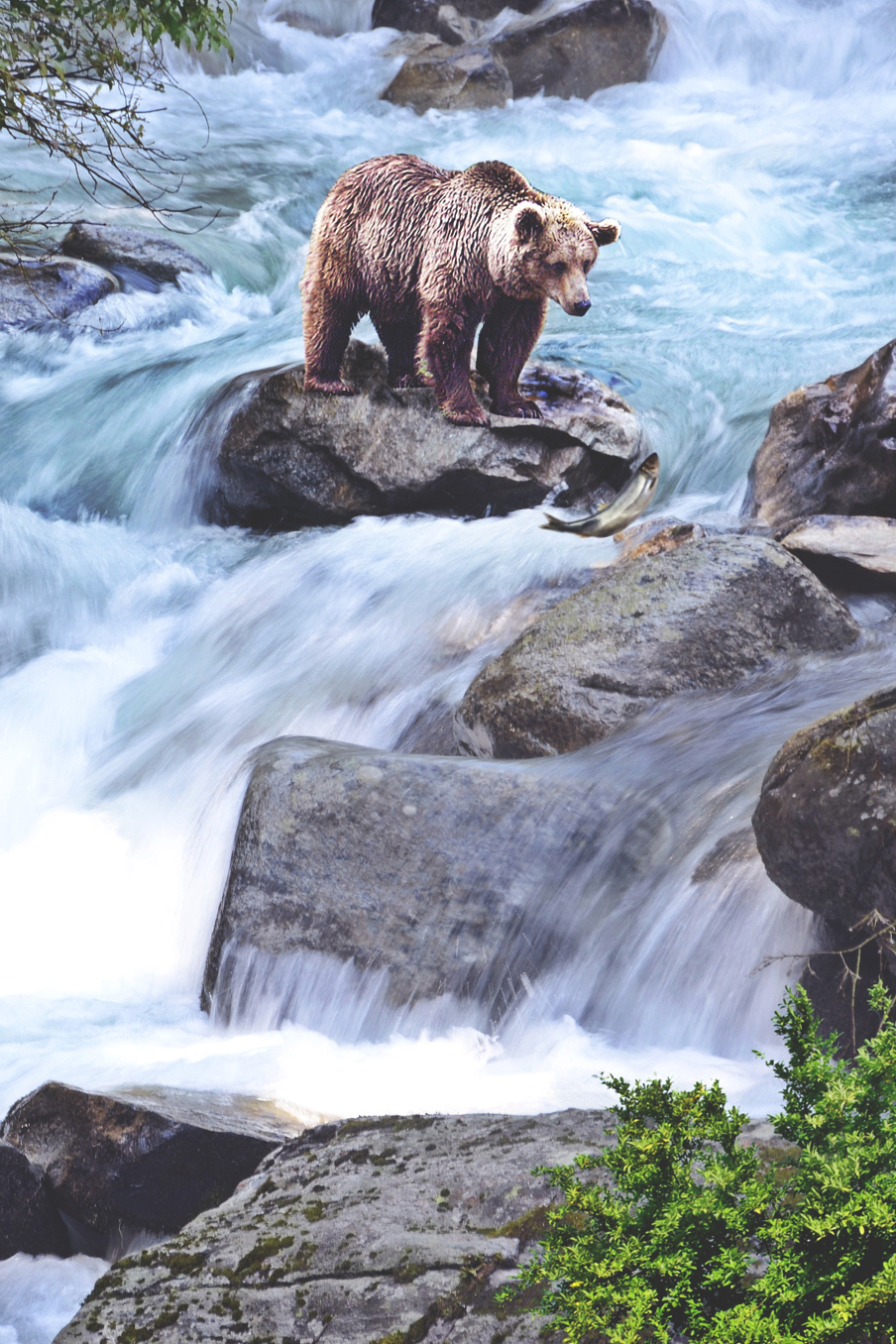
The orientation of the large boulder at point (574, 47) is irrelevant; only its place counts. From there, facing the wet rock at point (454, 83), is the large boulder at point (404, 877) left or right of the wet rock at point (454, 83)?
left

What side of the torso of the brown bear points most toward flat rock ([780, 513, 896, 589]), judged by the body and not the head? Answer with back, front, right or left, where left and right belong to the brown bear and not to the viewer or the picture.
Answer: front

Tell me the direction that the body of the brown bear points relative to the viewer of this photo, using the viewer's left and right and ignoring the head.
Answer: facing the viewer and to the right of the viewer

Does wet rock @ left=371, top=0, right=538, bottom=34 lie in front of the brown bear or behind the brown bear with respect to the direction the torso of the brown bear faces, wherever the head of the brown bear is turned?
behind

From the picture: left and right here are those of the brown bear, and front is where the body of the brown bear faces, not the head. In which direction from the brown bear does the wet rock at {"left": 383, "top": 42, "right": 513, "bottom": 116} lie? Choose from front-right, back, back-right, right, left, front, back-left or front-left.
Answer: back-left

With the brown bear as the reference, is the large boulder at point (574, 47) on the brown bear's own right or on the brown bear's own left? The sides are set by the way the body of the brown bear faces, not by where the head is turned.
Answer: on the brown bear's own left

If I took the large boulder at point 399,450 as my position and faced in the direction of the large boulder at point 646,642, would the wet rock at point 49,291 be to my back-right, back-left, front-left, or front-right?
back-right

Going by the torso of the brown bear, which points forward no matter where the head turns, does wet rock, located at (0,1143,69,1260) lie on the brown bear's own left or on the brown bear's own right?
on the brown bear's own right

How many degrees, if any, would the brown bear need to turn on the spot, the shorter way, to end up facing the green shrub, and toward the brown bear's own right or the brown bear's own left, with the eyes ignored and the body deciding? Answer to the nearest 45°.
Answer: approximately 45° to the brown bear's own right

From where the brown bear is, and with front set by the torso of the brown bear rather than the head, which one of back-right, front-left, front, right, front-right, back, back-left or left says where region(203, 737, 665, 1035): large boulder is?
front-right

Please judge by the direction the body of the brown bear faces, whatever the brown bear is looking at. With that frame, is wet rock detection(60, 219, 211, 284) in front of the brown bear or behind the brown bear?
behind

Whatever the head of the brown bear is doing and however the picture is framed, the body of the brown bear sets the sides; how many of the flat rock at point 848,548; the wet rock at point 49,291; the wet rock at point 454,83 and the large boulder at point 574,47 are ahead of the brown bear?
1

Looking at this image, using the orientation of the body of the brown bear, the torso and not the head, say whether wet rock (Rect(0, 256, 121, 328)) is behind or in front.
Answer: behind
